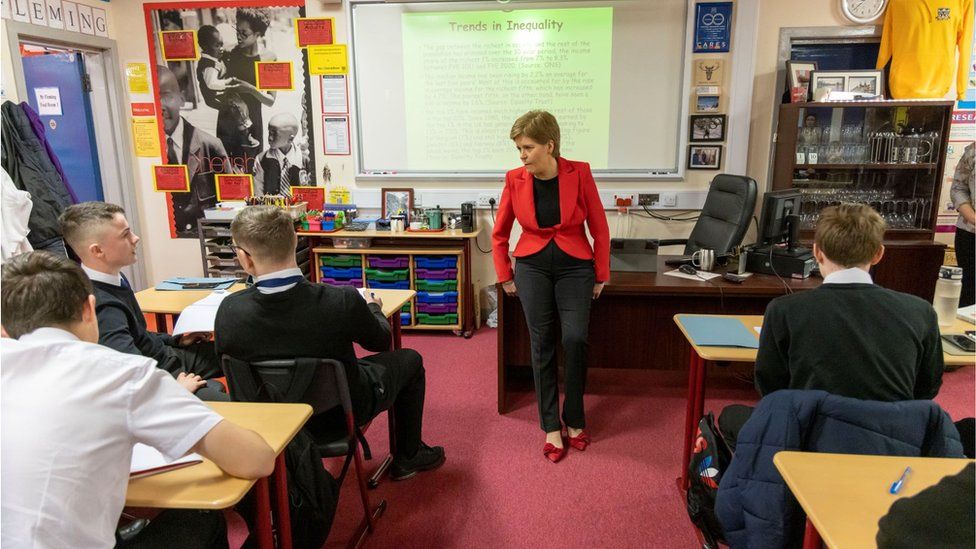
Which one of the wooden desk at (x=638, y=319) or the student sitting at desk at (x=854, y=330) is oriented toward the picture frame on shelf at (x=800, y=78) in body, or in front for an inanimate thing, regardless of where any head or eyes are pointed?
the student sitting at desk

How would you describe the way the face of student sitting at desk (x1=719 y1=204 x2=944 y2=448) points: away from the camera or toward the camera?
away from the camera

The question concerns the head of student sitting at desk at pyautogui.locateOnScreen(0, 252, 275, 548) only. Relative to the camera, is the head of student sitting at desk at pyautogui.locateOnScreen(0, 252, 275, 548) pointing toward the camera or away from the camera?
away from the camera

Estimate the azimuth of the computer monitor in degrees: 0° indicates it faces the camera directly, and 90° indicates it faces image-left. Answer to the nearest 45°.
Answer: approximately 135°

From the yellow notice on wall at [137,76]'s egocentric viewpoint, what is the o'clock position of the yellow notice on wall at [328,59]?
the yellow notice on wall at [328,59] is roughly at 10 o'clock from the yellow notice on wall at [137,76].

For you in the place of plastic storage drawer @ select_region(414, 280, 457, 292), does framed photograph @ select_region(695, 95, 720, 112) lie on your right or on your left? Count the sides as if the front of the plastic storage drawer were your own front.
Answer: on your left

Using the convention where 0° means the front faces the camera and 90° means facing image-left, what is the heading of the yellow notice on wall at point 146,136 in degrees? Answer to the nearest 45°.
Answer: approximately 0°

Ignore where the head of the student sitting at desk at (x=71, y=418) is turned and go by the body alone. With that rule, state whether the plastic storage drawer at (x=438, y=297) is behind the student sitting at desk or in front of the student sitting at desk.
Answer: in front
